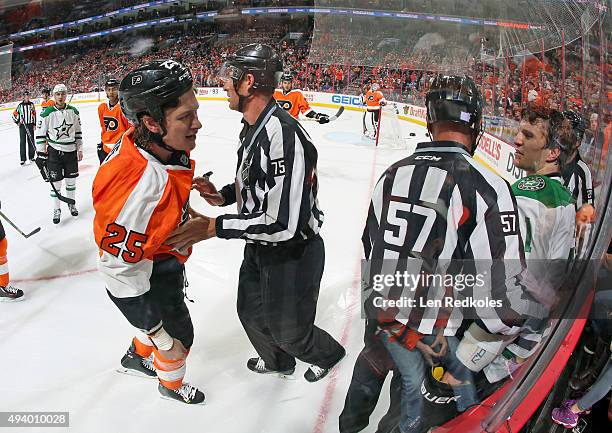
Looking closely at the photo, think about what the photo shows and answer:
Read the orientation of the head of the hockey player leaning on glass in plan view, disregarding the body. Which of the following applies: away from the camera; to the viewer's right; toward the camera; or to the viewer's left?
to the viewer's left

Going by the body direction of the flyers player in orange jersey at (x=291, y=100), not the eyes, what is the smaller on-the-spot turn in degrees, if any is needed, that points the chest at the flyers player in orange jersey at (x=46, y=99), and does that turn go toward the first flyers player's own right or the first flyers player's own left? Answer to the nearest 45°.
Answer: approximately 135° to the first flyers player's own right

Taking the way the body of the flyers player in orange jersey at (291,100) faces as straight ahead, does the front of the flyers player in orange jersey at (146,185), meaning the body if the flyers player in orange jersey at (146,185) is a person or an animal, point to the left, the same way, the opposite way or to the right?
to the left

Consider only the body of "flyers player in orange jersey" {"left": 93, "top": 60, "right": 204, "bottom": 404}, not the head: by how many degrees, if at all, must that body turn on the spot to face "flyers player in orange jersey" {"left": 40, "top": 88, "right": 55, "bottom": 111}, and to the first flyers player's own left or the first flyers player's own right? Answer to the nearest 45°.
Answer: approximately 90° to the first flyers player's own left

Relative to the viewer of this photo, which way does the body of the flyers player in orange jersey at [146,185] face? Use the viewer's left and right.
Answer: facing to the right of the viewer

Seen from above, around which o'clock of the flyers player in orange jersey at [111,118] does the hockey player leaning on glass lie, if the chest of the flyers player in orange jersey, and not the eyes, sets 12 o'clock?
The hockey player leaning on glass is roughly at 11 o'clock from the flyers player in orange jersey.

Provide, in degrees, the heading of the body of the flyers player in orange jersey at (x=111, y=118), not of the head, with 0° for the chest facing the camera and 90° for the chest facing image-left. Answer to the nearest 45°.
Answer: approximately 0°
